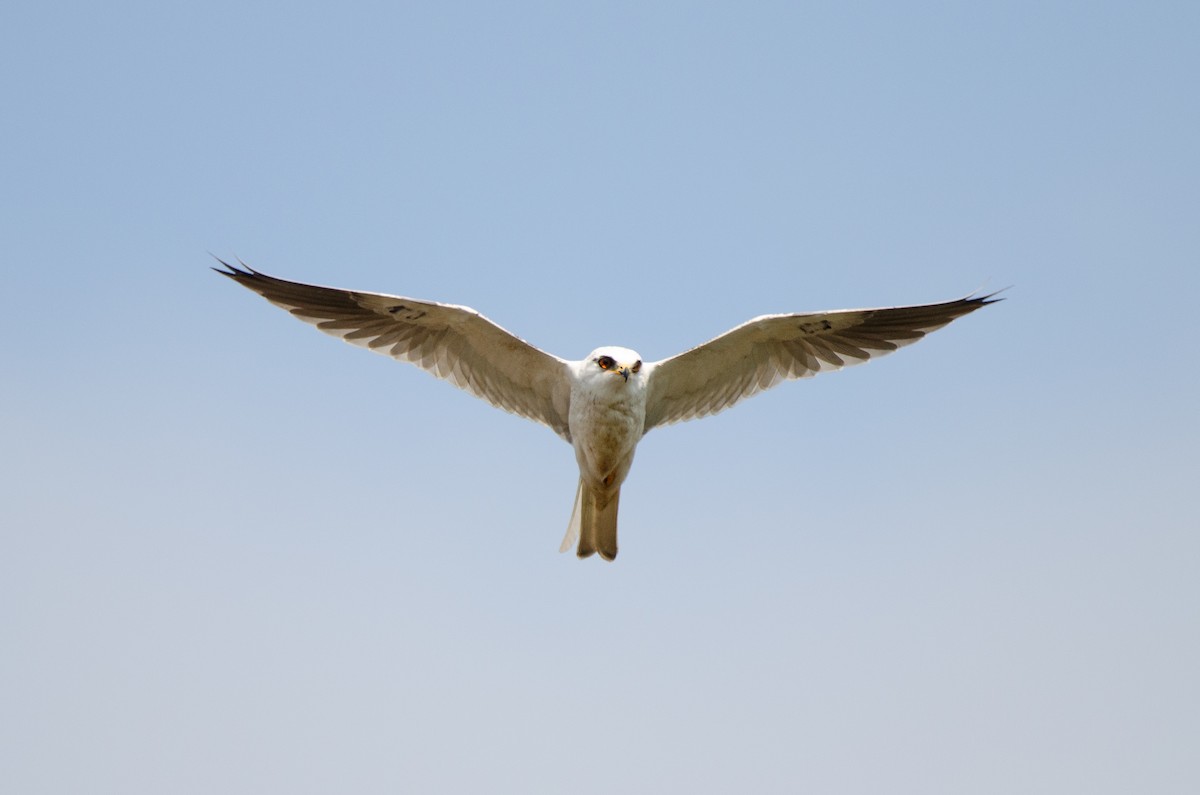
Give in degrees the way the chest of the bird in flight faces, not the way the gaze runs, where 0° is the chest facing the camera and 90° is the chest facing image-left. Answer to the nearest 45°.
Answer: approximately 0°
